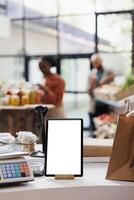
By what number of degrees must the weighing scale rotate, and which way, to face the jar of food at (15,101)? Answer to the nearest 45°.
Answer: approximately 180°

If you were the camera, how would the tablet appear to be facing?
facing the viewer

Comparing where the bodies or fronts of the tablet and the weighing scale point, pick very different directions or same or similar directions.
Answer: same or similar directions

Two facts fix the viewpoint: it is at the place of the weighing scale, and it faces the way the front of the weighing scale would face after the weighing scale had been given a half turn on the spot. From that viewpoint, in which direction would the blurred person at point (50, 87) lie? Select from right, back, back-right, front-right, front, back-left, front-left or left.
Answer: front

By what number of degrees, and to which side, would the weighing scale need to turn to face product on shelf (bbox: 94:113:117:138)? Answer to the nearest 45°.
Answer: approximately 180°

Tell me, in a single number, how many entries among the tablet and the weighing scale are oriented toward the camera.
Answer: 2

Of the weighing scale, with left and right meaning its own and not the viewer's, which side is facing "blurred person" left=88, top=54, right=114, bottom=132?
back

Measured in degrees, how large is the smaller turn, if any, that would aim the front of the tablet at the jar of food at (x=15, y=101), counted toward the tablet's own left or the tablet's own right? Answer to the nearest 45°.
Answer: approximately 180°

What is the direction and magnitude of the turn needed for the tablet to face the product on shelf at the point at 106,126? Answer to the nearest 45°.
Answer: approximately 180°

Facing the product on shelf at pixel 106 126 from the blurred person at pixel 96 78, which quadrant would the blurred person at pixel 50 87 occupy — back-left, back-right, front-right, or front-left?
front-right

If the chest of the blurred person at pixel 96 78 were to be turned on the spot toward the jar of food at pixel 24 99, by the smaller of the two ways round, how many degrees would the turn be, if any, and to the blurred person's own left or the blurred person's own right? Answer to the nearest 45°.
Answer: approximately 90° to the blurred person's own right

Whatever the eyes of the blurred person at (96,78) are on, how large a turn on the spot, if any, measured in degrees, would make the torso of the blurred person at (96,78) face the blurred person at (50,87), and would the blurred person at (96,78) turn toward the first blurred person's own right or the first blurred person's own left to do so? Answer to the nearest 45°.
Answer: approximately 90° to the first blurred person's own right

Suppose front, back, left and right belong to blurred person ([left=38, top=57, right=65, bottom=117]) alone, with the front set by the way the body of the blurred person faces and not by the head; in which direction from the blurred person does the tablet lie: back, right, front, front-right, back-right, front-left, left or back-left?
front-left

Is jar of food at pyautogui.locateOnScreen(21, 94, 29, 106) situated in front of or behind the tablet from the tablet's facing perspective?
behind

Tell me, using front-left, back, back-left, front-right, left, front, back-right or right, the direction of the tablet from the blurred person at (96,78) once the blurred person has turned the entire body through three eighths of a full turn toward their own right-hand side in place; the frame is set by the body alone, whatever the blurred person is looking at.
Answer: left
